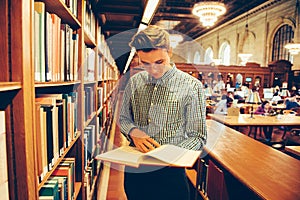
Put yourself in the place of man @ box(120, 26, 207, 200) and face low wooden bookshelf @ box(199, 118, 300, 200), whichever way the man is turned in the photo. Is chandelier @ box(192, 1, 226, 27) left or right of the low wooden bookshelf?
left

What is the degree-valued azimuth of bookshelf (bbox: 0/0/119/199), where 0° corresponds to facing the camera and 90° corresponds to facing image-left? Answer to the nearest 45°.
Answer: approximately 315°

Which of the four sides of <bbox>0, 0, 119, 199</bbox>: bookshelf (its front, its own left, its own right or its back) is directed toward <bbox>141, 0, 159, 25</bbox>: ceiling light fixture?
left

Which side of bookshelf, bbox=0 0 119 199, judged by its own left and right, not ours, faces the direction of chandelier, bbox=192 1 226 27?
left

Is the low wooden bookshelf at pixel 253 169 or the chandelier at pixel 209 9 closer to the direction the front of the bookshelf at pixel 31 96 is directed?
the low wooden bookshelf
